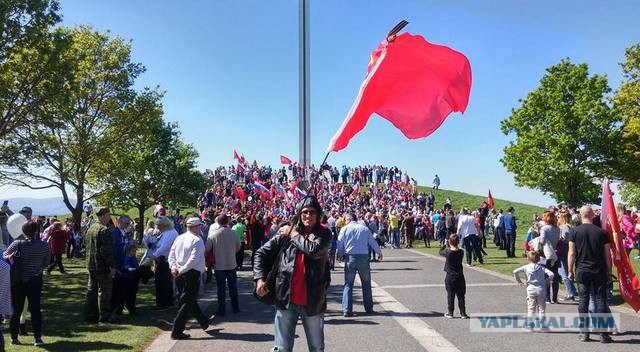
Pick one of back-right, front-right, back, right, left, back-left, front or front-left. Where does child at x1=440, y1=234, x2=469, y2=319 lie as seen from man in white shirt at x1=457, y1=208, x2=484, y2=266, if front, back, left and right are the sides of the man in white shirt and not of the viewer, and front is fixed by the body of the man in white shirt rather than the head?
back

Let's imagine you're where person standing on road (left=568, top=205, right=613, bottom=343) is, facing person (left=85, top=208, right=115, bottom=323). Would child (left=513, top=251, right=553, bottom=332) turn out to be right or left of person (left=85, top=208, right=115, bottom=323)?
right

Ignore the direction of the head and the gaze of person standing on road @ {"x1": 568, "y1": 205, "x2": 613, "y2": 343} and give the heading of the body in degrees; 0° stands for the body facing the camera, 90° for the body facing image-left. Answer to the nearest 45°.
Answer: approximately 180°

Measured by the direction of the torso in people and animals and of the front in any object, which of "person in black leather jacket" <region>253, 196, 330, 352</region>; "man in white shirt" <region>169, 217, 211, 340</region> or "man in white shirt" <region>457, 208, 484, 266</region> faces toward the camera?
the person in black leather jacket

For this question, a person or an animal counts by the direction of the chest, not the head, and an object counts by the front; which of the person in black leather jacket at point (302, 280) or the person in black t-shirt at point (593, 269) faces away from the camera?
the person in black t-shirt at point (593, 269)

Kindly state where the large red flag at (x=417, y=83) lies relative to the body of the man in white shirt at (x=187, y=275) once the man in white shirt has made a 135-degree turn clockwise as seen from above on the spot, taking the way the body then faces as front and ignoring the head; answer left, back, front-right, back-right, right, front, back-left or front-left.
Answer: front-left

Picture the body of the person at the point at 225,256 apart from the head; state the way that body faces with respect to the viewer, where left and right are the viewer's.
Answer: facing away from the viewer

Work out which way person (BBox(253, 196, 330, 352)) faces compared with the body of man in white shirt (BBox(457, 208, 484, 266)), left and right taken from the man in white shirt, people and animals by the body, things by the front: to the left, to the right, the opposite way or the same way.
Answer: the opposite way
